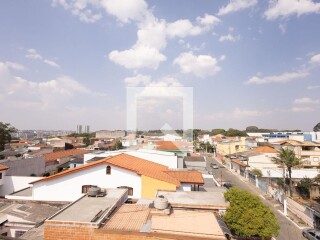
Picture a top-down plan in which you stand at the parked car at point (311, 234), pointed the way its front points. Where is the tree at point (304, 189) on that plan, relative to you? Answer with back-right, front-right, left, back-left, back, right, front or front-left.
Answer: front-right

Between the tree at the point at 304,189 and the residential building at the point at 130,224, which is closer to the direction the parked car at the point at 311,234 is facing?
the tree

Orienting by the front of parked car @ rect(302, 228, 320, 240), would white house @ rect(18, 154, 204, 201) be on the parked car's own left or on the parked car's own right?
on the parked car's own left

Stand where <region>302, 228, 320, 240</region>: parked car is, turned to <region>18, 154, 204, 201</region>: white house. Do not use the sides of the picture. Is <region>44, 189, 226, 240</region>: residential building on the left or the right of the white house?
left

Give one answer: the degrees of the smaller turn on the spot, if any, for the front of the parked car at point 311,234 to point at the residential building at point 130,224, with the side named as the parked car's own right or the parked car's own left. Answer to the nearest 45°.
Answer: approximately 90° to the parked car's own left
